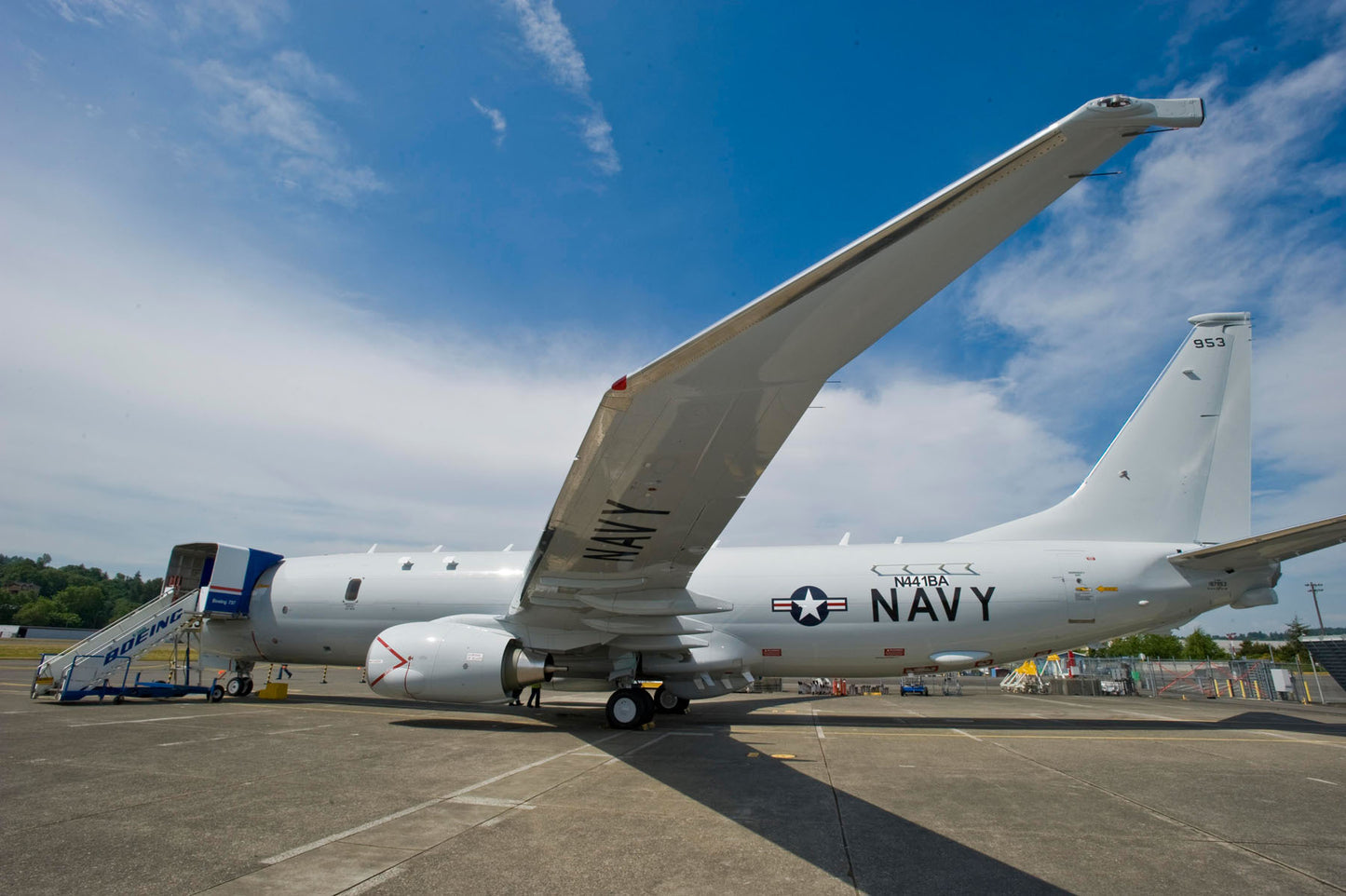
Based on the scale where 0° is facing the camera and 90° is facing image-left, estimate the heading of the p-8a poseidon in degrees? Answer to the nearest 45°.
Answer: approximately 90°

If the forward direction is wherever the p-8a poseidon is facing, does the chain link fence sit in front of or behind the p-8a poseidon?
behind

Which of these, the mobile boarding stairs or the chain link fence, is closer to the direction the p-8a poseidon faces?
the mobile boarding stairs

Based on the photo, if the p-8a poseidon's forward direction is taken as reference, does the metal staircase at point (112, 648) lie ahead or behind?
ahead

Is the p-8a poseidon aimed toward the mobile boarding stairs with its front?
yes
